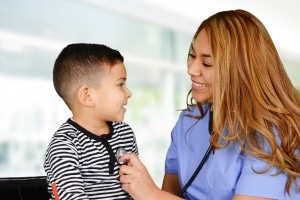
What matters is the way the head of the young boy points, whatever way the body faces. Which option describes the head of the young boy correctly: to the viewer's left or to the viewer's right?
to the viewer's right

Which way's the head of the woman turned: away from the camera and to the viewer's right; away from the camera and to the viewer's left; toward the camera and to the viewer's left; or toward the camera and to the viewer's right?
toward the camera and to the viewer's left

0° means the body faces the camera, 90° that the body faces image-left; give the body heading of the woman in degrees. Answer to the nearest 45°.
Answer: approximately 45°
